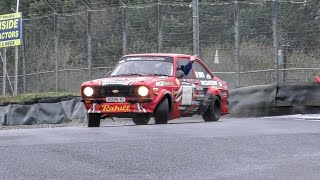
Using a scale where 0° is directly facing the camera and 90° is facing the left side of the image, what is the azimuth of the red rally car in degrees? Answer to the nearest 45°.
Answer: approximately 45°

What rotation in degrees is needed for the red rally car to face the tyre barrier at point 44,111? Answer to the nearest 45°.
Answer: approximately 90° to its right

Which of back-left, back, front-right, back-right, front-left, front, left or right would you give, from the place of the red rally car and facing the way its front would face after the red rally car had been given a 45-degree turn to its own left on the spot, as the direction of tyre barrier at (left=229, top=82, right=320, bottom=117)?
back-left
